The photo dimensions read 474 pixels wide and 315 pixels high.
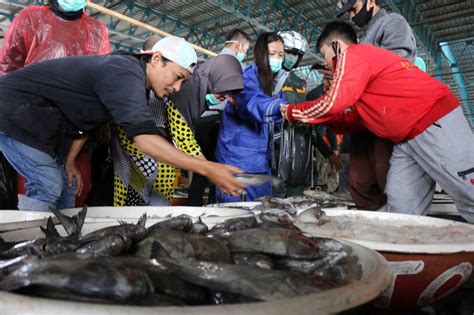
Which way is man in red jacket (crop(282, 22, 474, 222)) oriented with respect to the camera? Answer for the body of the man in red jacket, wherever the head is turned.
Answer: to the viewer's left

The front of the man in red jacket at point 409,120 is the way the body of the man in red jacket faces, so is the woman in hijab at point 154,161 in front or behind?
in front

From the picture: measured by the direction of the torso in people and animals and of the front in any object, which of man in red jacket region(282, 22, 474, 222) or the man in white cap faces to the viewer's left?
the man in red jacket

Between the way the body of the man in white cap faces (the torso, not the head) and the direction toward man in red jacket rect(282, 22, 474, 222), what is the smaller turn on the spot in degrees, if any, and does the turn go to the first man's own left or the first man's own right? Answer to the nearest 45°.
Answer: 0° — they already face them

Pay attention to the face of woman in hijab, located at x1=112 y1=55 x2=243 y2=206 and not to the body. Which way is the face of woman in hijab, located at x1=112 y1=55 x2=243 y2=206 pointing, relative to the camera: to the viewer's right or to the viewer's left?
to the viewer's right

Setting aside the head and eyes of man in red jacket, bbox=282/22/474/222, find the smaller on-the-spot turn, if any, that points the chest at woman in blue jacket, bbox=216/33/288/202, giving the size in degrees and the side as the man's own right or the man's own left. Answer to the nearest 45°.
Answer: approximately 45° to the man's own right

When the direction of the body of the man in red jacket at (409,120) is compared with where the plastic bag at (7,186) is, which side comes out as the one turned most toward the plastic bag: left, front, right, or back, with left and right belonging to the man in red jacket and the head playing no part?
front

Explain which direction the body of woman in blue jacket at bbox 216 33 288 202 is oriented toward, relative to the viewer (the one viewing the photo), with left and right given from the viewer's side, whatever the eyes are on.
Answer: facing the viewer and to the right of the viewer

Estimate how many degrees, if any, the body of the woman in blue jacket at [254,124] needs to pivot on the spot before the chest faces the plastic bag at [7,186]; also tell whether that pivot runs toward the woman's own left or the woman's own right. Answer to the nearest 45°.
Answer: approximately 90° to the woman's own right

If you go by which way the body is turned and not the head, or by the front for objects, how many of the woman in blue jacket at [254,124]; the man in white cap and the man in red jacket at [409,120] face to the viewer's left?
1

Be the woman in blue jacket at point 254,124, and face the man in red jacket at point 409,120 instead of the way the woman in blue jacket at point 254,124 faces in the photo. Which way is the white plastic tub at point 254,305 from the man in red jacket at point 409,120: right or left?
right

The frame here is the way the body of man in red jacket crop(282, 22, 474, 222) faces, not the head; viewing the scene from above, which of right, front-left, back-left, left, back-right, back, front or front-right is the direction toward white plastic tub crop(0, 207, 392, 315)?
left

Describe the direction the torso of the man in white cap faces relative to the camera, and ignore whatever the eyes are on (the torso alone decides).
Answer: to the viewer's right

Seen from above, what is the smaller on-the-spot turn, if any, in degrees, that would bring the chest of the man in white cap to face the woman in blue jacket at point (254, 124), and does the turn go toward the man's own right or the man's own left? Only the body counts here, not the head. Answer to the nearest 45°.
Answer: approximately 45° to the man's own left
